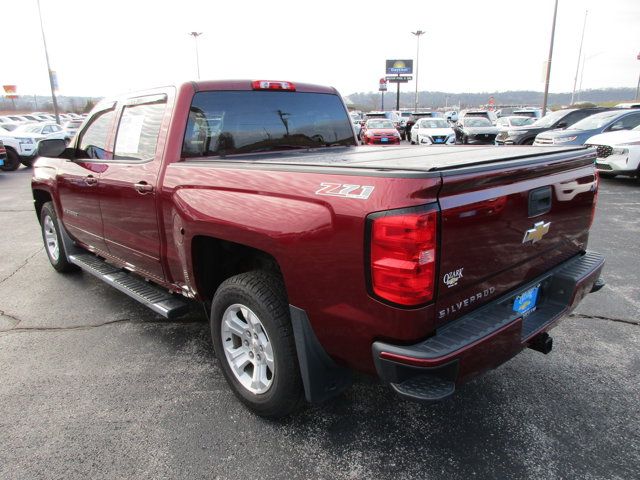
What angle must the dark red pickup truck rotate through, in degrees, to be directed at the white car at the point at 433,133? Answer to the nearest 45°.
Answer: approximately 45° to its right

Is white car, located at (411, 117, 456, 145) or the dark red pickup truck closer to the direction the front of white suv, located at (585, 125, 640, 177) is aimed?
the dark red pickup truck

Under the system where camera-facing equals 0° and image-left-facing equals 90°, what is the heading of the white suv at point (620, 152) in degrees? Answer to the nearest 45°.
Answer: approximately 45°

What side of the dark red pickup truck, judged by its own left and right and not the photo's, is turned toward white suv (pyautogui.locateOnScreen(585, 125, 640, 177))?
right

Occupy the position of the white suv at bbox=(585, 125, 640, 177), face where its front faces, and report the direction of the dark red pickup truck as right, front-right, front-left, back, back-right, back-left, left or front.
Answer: front-left

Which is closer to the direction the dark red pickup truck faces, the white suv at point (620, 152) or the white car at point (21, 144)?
the white car

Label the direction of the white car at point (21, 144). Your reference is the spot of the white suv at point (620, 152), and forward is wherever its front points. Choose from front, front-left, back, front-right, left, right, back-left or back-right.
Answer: front-right

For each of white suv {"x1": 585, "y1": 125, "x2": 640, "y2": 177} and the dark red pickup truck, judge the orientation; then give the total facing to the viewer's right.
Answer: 0

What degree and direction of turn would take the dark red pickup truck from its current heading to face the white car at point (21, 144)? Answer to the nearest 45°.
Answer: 0° — it already faces it

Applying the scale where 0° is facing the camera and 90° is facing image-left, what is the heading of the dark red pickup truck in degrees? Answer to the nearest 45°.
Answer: approximately 135°
